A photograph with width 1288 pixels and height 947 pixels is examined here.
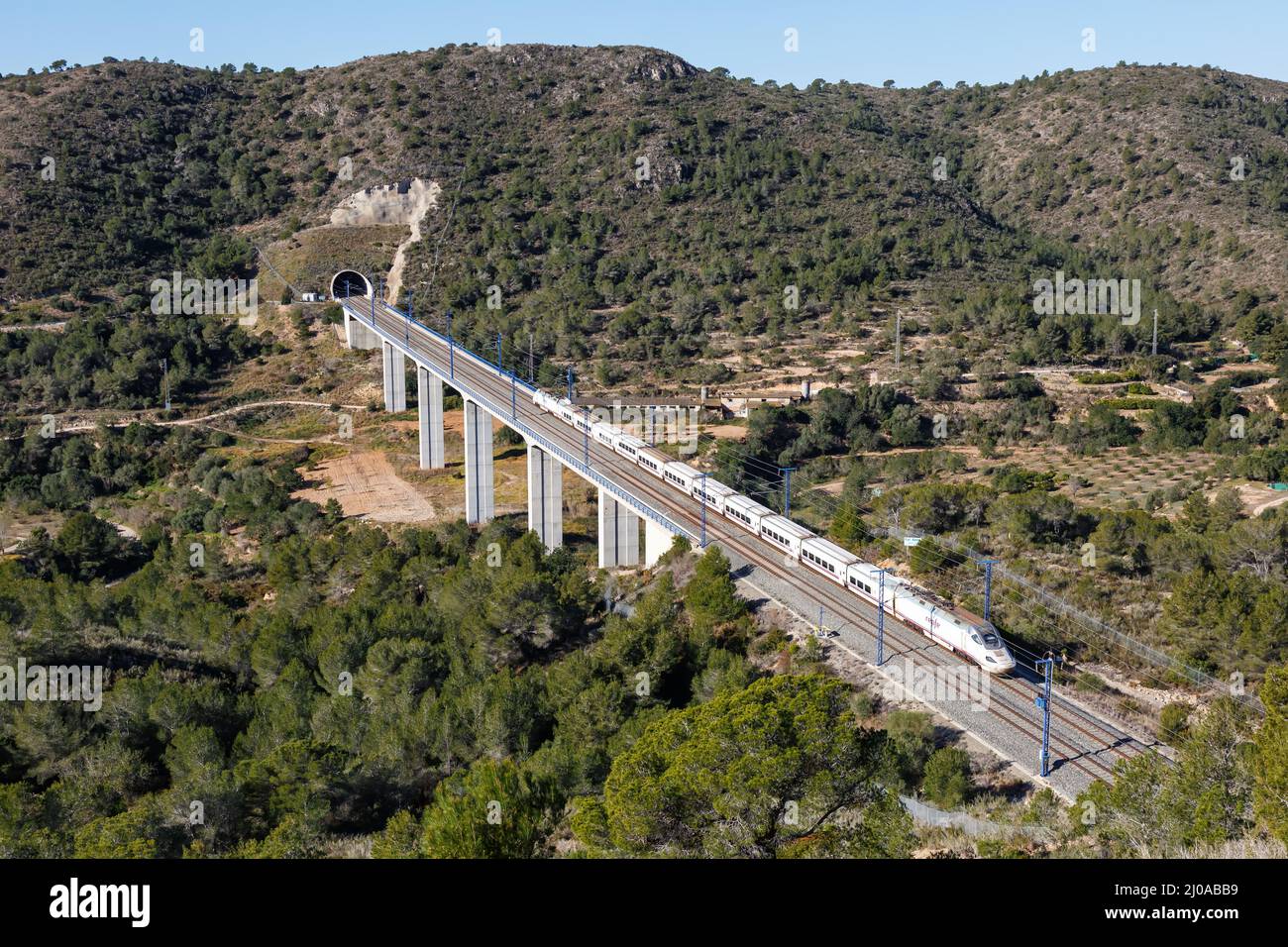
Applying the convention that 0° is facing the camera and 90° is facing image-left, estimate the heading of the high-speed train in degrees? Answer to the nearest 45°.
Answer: approximately 315°
